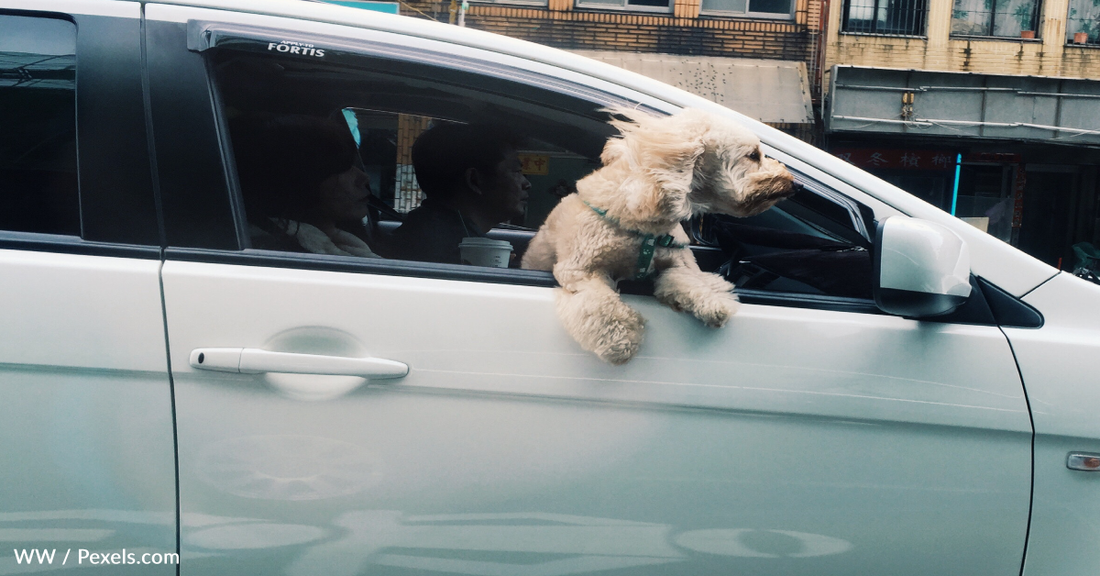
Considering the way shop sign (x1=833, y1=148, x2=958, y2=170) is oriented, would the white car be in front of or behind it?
in front

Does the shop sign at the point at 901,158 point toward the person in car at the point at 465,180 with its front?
yes

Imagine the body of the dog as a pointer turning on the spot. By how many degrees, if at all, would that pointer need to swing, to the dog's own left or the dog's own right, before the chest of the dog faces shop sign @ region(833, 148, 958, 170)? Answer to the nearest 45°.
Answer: approximately 135° to the dog's own left

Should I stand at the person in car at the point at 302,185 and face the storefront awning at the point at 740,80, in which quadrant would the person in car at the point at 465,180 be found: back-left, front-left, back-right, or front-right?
front-right

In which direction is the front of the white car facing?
to the viewer's right

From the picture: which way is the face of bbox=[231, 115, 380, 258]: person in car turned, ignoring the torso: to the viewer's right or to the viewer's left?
to the viewer's right

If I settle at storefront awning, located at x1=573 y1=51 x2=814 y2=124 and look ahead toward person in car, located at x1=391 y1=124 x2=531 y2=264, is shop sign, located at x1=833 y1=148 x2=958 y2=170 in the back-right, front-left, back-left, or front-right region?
back-left

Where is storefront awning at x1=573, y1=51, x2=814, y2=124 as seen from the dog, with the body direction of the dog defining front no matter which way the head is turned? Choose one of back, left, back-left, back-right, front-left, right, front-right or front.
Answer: back-left

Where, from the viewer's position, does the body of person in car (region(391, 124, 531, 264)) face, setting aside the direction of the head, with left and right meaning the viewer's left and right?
facing to the right of the viewer

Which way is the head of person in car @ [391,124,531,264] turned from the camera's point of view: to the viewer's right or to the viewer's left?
to the viewer's right

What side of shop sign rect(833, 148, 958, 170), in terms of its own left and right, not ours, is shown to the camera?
front

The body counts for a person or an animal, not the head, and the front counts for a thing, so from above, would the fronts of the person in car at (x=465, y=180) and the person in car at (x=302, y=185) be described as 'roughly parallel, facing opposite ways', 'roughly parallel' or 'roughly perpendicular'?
roughly parallel

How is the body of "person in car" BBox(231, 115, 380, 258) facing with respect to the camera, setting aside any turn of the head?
to the viewer's right

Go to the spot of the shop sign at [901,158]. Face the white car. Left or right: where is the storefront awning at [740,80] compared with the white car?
right

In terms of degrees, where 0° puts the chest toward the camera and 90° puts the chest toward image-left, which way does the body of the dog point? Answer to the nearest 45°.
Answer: approximately 315°

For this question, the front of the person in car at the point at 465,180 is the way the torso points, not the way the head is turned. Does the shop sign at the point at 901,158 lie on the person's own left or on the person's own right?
on the person's own left

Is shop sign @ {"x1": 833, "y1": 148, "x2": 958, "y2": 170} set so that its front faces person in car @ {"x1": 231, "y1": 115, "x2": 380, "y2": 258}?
yes
